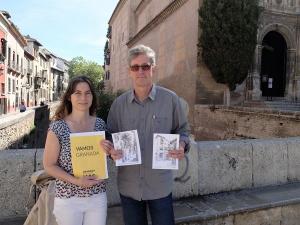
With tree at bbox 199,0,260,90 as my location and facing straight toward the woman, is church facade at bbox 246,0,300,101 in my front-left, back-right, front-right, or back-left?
back-left

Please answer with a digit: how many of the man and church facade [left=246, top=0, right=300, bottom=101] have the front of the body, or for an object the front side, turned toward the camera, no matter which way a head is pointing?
2

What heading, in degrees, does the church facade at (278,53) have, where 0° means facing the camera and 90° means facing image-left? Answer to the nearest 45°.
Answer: approximately 0°

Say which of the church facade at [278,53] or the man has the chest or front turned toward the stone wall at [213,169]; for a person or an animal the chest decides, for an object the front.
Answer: the church facade

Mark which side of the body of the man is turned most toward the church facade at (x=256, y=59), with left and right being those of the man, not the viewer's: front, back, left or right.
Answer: back

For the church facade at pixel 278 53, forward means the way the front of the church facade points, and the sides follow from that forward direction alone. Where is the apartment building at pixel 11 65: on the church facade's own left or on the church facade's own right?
on the church facade's own right

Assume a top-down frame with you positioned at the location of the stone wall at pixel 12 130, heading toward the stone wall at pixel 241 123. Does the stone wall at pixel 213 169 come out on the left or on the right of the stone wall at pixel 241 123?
right

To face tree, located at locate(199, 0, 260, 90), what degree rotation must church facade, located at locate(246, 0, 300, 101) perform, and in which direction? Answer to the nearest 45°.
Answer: approximately 45° to its right

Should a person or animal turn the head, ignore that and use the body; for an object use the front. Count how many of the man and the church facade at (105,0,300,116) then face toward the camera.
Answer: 2
